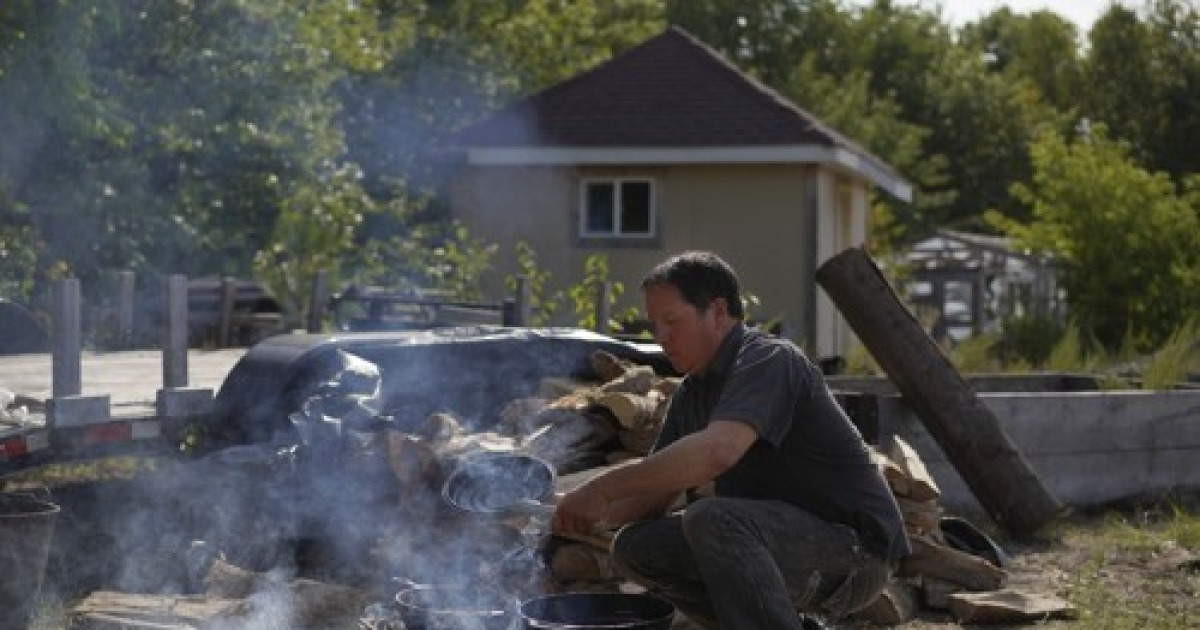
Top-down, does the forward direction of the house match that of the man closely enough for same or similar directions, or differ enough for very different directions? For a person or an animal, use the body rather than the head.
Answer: very different directions

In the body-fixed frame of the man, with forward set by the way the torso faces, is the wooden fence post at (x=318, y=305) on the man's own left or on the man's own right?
on the man's own right

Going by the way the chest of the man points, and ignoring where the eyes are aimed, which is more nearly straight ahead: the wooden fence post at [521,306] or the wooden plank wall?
the wooden fence post

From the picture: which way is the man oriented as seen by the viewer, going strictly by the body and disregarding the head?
to the viewer's left

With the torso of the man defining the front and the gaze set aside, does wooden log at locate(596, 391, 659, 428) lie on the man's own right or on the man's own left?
on the man's own right
